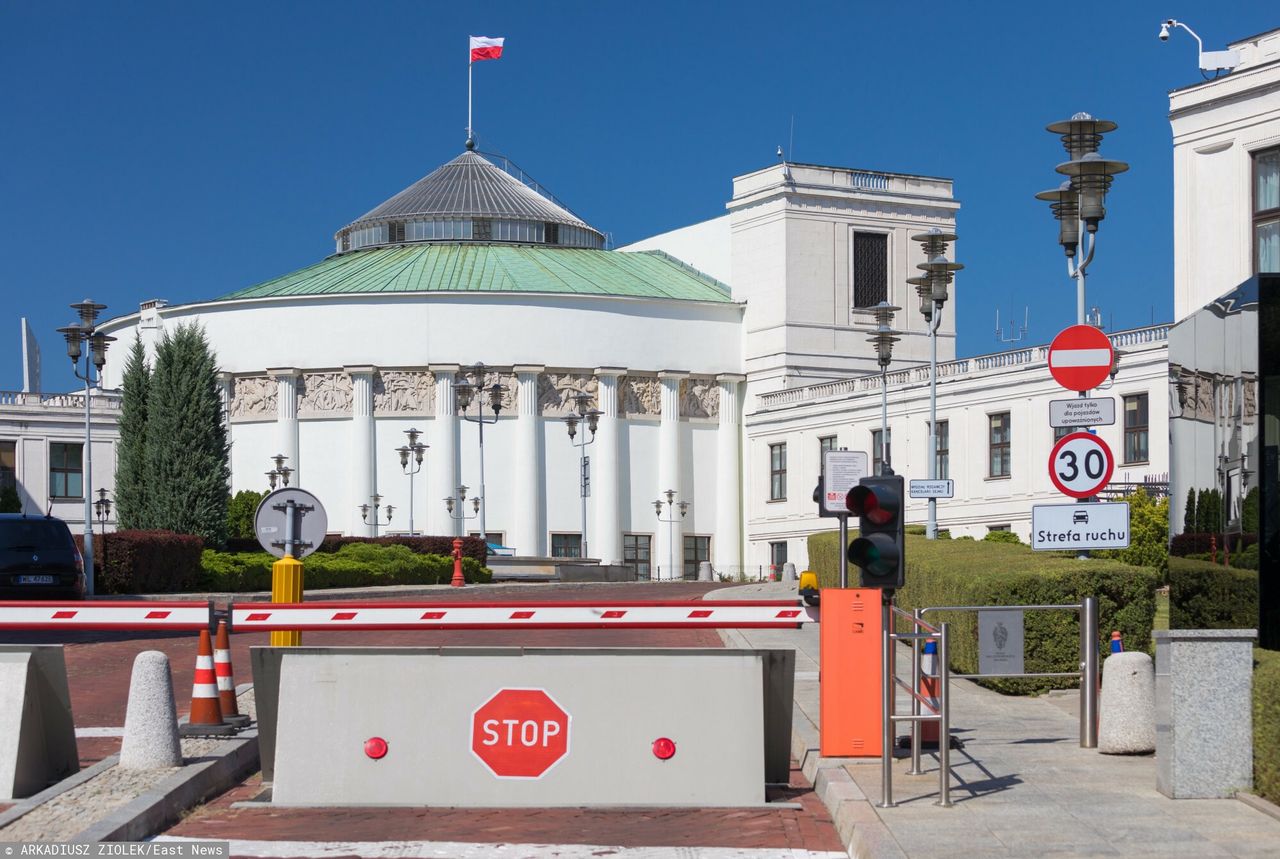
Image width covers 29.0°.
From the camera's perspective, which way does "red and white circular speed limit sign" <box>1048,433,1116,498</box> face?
toward the camera

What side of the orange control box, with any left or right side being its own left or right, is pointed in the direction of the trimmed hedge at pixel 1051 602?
back

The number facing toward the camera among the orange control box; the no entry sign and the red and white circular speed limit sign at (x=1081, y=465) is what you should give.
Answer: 3

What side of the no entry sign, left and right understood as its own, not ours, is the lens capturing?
front

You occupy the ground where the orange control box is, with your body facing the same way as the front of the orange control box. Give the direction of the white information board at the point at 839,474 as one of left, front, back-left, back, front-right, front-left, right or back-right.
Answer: back

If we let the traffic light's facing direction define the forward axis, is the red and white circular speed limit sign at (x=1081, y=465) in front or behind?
behind

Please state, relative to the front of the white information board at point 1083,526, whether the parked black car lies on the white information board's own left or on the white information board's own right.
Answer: on the white information board's own right

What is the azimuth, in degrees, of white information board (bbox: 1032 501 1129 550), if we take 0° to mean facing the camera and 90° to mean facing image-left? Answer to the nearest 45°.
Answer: approximately 0°

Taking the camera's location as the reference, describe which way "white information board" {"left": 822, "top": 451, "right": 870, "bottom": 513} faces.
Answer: facing the viewer

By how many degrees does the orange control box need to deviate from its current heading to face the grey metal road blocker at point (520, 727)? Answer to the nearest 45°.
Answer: approximately 45° to its right

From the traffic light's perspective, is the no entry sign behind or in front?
behind
